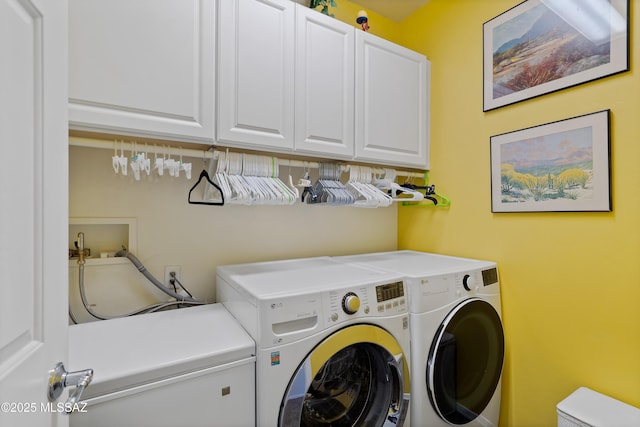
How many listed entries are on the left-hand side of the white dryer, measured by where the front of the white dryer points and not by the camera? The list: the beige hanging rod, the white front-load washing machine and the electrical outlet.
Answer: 0

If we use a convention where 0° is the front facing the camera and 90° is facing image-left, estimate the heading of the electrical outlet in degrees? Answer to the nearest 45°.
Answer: approximately 0°

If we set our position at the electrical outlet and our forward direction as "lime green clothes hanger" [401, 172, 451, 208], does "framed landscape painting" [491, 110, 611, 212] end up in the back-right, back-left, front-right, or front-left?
front-right

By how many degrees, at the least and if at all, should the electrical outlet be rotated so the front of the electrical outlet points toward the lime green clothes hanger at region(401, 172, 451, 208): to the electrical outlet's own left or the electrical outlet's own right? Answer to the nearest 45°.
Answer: approximately 90° to the electrical outlet's own left

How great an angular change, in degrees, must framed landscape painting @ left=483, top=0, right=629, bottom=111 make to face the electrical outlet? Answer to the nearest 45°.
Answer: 0° — it already faces it

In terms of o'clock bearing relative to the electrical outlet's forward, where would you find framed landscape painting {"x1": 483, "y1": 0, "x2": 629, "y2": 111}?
The framed landscape painting is roughly at 10 o'clock from the electrical outlet.

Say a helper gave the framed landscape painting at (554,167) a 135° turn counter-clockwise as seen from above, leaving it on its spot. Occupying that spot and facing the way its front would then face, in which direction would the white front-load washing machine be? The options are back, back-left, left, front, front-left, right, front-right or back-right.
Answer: back-right

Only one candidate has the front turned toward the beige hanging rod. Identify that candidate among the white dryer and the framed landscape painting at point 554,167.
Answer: the framed landscape painting

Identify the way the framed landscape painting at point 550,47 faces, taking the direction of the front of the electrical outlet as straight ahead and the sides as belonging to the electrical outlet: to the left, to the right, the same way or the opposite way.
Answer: to the right

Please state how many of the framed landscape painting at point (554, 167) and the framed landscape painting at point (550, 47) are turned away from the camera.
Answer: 0

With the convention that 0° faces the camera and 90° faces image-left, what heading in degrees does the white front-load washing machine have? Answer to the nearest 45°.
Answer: approximately 315°

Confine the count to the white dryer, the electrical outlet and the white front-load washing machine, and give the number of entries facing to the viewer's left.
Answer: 0

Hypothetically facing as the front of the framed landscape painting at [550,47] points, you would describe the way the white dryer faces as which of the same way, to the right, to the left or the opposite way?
to the left

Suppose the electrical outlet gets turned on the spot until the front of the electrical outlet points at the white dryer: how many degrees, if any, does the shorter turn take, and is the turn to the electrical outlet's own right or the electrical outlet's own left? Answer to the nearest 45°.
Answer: approximately 45° to the electrical outlet's own left

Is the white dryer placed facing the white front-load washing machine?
no

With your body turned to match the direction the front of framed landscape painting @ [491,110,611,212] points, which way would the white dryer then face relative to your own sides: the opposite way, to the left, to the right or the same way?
to the left

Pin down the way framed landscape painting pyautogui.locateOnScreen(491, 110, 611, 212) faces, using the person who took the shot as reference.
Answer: facing the viewer and to the left of the viewer
